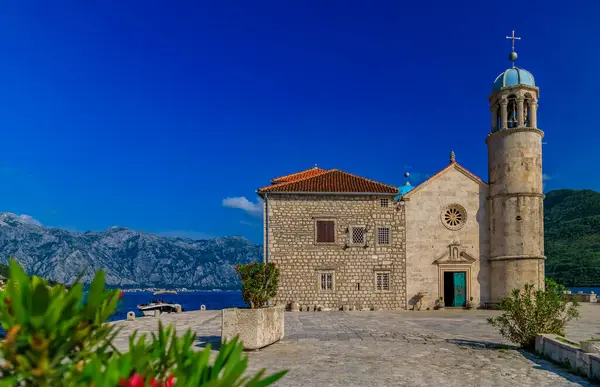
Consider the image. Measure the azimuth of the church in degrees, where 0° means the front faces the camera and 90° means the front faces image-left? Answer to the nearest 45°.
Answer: approximately 0°

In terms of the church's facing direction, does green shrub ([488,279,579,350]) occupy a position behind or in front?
in front

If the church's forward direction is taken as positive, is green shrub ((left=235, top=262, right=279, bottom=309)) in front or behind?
in front

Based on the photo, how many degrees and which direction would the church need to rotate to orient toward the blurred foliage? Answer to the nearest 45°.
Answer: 0° — it already faces it
